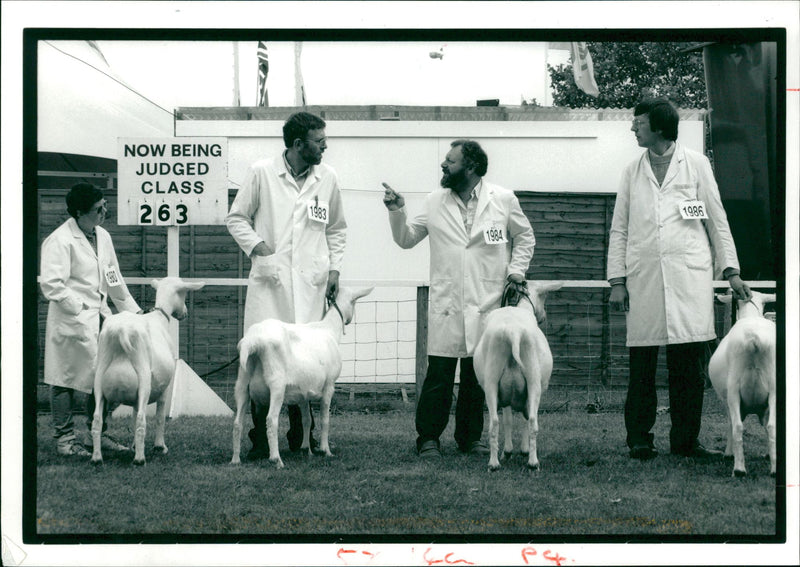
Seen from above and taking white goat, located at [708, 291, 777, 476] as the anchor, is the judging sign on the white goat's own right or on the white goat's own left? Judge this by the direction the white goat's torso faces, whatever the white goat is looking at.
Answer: on the white goat's own left

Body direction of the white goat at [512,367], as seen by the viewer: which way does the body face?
away from the camera

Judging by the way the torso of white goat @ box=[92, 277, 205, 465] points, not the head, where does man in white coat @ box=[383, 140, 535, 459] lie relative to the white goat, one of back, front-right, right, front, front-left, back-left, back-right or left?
front-right

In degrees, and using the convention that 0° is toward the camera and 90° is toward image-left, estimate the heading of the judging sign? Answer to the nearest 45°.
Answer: approximately 0°

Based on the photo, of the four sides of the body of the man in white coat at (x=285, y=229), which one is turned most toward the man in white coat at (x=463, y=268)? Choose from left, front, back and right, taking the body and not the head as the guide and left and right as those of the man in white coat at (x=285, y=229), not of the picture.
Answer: left

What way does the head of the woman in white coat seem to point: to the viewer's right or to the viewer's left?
to the viewer's right

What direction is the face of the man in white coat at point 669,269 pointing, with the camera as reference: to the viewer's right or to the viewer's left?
to the viewer's left

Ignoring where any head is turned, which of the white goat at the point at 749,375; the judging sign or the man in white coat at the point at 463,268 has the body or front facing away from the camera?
the white goat

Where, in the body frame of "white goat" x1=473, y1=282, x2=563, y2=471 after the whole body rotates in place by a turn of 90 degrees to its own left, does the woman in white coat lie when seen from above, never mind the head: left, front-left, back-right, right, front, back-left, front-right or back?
front

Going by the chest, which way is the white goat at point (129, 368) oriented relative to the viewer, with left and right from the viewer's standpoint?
facing away from the viewer and to the right of the viewer

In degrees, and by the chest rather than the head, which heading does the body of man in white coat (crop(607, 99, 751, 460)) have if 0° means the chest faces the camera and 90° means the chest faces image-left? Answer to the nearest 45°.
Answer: approximately 0°

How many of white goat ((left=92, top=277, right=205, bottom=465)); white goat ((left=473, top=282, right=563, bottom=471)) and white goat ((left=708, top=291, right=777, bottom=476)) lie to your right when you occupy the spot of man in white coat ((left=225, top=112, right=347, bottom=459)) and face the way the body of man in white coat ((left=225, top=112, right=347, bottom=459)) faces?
1

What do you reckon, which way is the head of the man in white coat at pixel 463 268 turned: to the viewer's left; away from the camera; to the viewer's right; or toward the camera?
to the viewer's left
